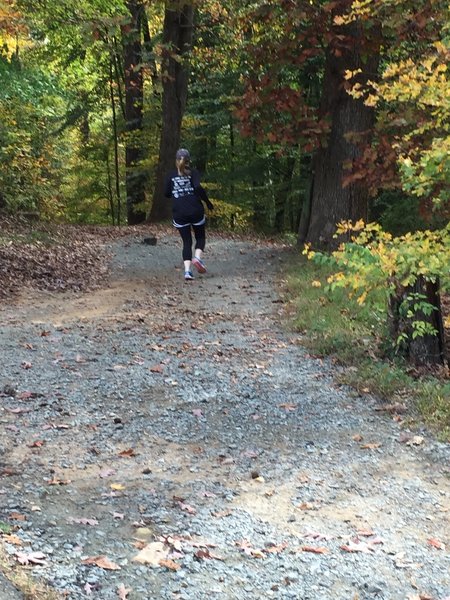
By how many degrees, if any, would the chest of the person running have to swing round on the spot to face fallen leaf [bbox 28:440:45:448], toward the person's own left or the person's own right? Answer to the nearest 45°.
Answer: approximately 180°

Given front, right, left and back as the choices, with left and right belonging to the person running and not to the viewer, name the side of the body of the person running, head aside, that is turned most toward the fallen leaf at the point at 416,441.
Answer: back

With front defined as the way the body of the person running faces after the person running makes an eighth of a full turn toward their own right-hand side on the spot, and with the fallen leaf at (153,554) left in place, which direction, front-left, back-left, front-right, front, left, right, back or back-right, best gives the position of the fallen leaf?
back-right

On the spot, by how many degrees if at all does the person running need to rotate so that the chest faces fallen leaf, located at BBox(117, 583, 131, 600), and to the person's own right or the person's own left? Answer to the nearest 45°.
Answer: approximately 180°

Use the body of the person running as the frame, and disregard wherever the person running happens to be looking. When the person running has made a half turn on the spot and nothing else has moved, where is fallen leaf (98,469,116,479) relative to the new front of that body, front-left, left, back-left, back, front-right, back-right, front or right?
front

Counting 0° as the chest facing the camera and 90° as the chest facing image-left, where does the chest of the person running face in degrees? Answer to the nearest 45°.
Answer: approximately 180°

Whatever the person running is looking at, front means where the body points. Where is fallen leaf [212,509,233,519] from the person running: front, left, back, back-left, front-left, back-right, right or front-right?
back

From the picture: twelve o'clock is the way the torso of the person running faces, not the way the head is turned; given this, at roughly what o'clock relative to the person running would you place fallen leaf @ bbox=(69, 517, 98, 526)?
The fallen leaf is roughly at 6 o'clock from the person running.

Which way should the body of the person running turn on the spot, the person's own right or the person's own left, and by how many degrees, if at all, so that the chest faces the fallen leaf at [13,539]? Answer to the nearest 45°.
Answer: approximately 180°

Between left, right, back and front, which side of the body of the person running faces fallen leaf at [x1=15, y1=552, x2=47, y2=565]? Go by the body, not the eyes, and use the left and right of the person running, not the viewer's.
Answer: back

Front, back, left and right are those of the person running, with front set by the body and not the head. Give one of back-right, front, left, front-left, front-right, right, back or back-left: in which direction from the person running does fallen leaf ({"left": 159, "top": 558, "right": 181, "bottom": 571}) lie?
back

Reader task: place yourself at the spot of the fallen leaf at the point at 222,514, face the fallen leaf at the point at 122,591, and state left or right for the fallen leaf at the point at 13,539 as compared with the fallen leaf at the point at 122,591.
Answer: right

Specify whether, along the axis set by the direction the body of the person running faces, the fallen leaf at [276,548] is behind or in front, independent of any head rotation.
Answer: behind

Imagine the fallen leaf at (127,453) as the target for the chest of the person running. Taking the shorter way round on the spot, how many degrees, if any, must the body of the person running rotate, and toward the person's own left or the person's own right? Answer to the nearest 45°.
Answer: approximately 180°

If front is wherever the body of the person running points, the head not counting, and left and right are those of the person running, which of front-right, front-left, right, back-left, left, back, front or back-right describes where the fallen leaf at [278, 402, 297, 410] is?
back

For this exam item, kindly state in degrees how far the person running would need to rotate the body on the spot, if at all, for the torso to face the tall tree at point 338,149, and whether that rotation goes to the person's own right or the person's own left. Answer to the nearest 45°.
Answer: approximately 45° to the person's own right

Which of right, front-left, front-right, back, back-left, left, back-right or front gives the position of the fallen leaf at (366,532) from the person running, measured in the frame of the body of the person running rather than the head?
back

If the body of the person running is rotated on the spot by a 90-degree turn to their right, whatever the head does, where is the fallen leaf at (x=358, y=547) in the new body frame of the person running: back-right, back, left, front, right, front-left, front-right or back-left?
right
